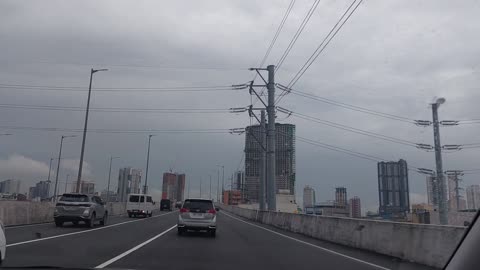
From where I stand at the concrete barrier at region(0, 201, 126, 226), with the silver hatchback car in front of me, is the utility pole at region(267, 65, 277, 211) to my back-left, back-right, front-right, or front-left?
back-left

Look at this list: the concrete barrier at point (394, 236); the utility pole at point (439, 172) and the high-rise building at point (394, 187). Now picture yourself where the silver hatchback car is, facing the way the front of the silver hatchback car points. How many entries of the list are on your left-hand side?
0

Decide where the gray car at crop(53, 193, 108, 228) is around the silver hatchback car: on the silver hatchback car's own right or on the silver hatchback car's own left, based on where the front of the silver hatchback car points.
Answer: on the silver hatchback car's own left

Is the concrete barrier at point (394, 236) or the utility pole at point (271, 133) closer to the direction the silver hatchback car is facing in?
the utility pole

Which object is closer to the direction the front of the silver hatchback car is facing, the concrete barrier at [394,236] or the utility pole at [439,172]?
the utility pole

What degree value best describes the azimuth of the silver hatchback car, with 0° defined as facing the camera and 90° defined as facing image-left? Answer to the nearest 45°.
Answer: approximately 180°

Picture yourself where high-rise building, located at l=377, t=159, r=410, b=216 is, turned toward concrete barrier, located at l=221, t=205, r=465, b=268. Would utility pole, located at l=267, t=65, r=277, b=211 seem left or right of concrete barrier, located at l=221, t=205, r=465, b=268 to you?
right

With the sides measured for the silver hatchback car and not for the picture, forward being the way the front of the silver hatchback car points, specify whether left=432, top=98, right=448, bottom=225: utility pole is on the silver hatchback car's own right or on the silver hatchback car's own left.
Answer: on the silver hatchback car's own right

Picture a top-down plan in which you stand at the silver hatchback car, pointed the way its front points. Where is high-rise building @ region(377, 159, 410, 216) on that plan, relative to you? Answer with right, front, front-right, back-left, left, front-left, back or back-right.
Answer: front-right

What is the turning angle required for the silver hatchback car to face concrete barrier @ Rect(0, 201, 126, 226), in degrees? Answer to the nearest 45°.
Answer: approximately 45° to its left

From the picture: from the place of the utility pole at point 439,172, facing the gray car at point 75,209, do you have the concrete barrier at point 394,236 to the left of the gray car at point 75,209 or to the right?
left

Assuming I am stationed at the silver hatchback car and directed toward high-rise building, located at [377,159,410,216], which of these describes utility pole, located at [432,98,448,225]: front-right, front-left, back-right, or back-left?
front-right
